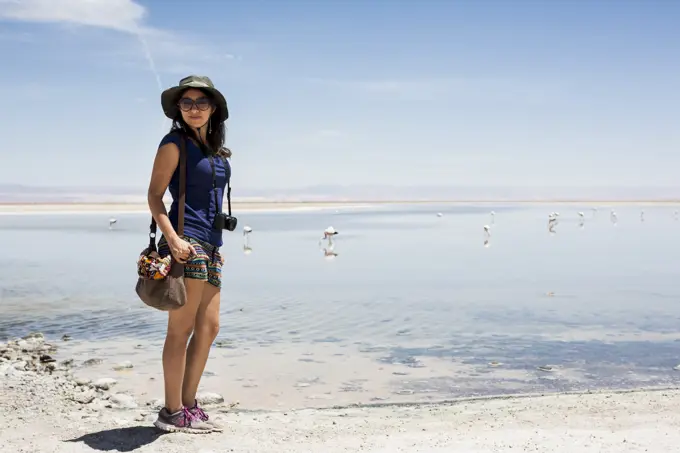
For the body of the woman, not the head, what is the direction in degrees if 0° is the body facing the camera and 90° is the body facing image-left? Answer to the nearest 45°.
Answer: approximately 315°
